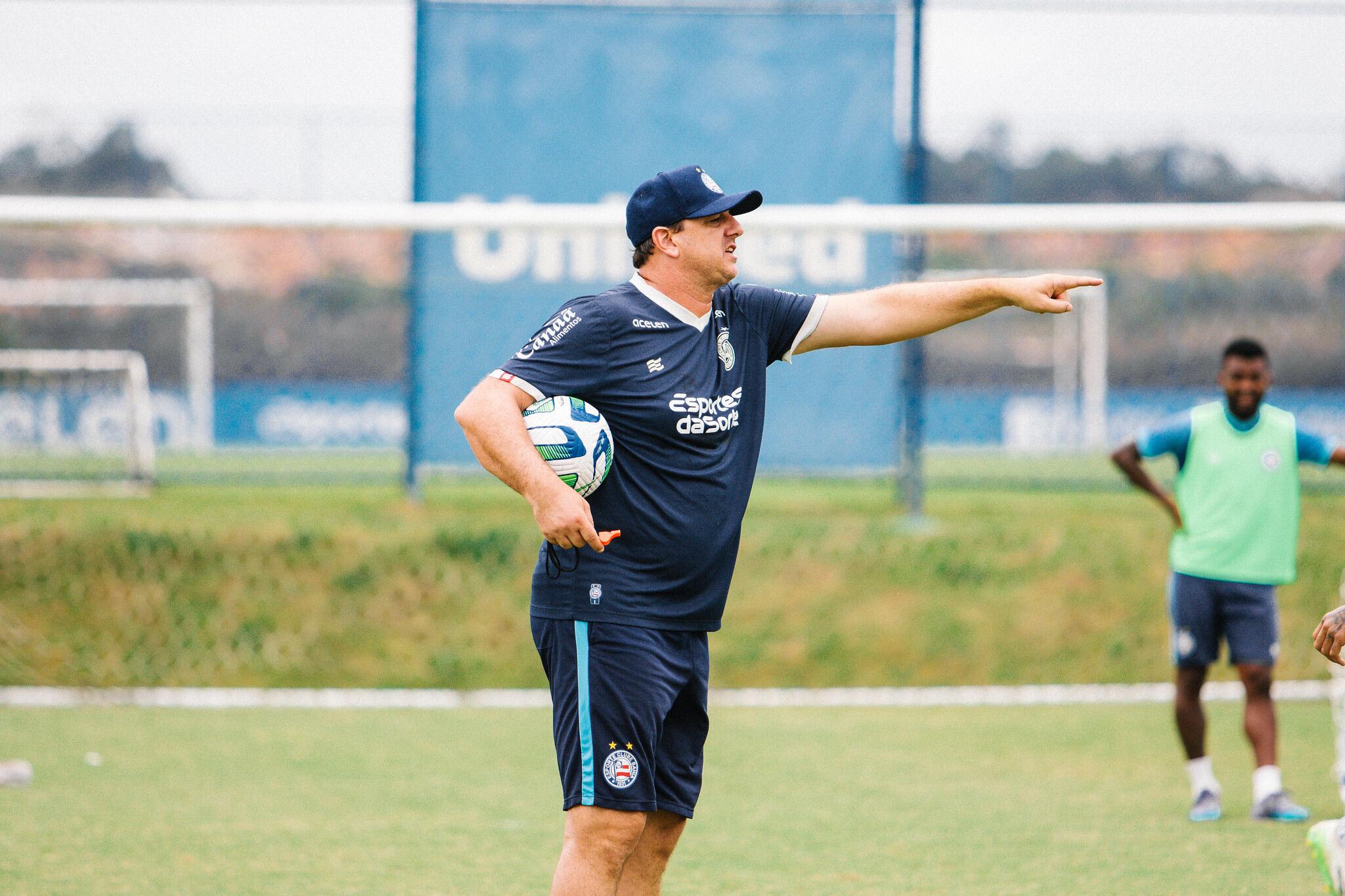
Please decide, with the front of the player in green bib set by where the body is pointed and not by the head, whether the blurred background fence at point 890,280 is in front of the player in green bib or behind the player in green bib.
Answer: behind

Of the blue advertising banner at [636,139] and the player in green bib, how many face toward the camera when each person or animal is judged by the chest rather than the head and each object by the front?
2

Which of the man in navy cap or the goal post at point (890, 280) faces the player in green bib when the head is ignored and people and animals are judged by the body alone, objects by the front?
the goal post

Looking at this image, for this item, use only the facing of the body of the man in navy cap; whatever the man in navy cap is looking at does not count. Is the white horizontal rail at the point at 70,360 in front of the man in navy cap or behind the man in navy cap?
behind

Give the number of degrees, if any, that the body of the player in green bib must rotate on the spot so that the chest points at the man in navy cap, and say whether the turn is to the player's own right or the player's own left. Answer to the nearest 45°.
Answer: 0° — they already face them

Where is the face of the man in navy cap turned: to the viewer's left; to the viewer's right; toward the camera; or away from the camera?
to the viewer's right

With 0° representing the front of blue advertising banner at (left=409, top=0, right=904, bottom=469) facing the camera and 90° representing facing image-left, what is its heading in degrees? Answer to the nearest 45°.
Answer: approximately 0°

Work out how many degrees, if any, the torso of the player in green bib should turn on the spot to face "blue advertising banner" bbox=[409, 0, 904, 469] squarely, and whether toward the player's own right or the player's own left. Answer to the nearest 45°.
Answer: approximately 135° to the player's own right

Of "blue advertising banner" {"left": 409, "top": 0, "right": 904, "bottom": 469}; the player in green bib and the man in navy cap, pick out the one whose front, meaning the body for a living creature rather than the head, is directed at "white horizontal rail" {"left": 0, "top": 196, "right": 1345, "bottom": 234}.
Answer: the blue advertising banner
